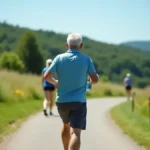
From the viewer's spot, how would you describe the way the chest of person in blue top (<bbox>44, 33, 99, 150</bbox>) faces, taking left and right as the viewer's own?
facing away from the viewer

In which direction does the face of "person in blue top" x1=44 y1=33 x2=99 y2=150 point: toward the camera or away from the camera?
away from the camera
